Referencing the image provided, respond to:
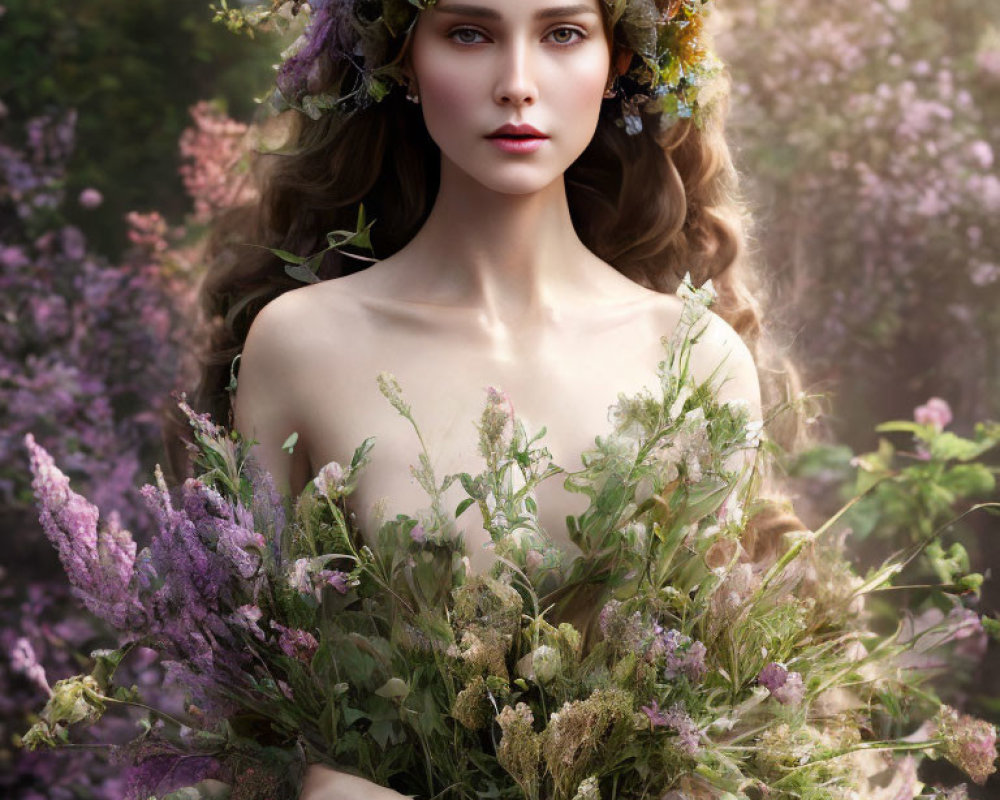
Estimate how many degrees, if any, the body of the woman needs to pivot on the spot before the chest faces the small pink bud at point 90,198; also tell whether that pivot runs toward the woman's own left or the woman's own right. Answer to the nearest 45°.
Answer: approximately 135° to the woman's own right

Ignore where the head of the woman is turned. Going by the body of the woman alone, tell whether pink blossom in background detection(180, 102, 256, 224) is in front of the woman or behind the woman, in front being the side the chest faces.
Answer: behind

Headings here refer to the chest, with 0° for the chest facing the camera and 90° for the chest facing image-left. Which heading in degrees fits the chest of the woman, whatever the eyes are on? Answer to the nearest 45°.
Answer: approximately 0°

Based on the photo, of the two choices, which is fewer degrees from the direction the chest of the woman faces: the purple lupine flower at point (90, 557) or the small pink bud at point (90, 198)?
the purple lupine flower

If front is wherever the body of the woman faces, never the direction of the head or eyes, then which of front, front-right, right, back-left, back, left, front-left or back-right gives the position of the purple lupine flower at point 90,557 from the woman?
front-right
